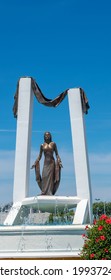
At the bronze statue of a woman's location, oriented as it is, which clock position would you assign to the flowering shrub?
The flowering shrub is roughly at 12 o'clock from the bronze statue of a woman.

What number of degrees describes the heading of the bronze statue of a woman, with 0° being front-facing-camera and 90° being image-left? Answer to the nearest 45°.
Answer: approximately 0°
